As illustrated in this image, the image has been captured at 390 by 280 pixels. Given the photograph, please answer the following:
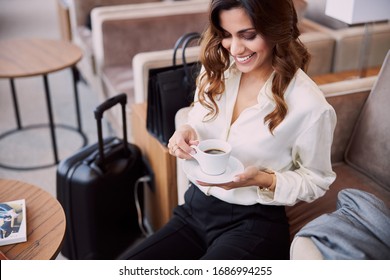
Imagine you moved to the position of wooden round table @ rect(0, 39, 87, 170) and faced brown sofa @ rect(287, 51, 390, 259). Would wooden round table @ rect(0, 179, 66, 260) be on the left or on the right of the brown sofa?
right

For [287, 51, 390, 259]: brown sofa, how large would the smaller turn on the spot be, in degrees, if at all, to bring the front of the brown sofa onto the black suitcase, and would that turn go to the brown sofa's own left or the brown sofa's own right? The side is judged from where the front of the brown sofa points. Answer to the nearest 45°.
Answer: approximately 45° to the brown sofa's own right

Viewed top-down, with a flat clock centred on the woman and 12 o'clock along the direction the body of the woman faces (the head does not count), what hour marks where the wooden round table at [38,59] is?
The wooden round table is roughly at 3 o'clock from the woman.

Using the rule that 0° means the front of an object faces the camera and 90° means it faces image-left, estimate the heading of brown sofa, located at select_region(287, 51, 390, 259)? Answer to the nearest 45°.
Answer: approximately 45°

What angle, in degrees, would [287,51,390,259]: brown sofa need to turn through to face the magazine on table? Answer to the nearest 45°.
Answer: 0° — it already faces it
